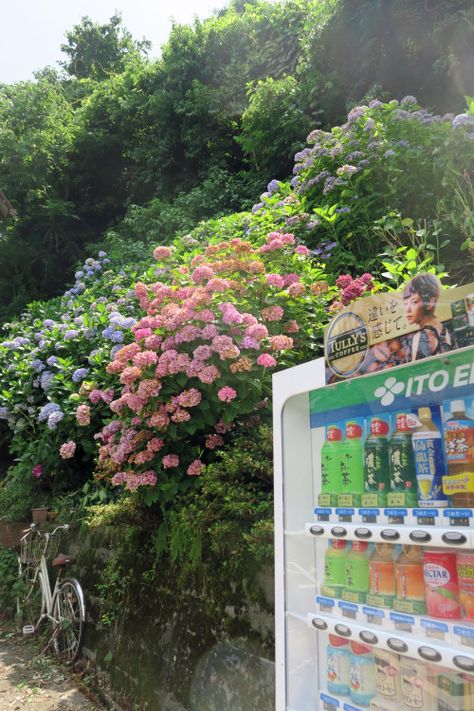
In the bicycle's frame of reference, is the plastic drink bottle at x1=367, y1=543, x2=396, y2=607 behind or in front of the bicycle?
behind

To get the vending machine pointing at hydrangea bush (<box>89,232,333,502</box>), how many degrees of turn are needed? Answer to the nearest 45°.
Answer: approximately 90° to its right

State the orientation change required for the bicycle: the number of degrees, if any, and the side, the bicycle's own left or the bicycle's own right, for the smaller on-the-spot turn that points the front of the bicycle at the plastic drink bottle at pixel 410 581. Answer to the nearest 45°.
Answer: approximately 135° to the bicycle's own left

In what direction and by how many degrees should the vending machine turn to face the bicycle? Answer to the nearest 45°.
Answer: approximately 90° to its right

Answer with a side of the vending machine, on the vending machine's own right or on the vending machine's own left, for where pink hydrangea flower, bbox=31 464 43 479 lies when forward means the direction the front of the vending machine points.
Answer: on the vending machine's own right

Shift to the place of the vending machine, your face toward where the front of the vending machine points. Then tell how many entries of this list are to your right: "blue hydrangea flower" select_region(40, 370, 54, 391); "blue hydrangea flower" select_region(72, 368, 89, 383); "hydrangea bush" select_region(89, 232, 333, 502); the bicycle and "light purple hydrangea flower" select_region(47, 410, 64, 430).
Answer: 5

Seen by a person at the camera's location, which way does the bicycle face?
facing away from the viewer and to the left of the viewer

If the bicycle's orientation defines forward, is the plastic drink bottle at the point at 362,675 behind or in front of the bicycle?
behind

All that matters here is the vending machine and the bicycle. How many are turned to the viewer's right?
0
